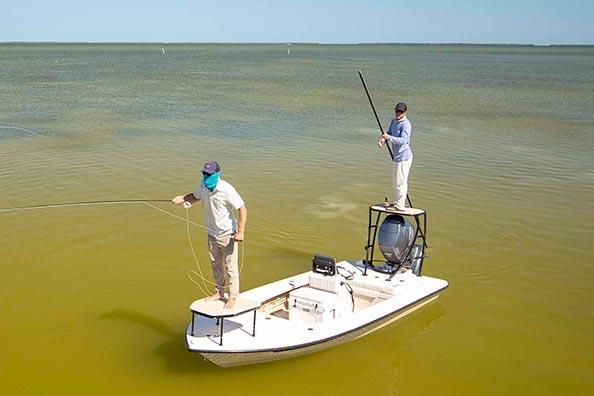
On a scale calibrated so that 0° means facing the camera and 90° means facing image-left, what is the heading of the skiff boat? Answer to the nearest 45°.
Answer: approximately 45°

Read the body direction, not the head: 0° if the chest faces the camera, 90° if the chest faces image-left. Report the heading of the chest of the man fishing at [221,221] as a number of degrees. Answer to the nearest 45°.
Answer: approximately 45°

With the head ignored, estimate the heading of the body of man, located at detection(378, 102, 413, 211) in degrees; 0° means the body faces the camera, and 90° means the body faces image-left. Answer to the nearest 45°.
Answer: approximately 45°
